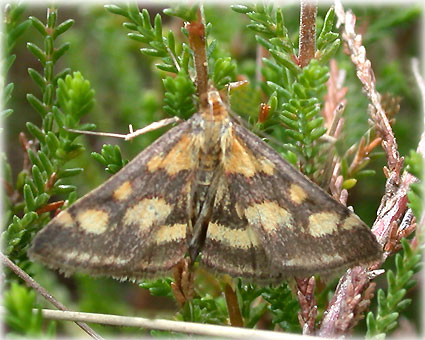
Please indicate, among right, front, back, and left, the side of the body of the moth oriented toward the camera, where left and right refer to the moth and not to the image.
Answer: back
